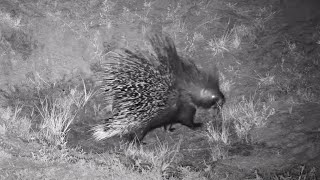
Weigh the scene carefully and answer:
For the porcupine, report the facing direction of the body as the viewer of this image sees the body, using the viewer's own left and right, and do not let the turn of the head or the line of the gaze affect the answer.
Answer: facing to the right of the viewer
